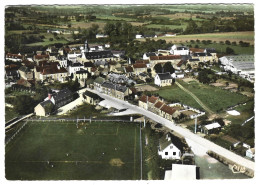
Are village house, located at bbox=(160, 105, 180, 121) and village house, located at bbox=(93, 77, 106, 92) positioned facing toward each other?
no

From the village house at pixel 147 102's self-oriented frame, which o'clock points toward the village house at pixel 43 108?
the village house at pixel 43 108 is roughly at 1 o'clock from the village house at pixel 147 102.

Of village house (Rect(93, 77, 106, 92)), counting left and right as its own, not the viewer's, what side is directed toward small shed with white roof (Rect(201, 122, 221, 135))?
left

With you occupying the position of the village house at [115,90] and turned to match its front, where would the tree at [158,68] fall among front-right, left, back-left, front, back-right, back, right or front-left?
back-left

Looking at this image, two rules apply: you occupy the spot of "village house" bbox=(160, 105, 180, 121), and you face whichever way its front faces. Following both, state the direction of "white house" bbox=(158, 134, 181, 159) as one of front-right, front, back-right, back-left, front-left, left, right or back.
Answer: front-left

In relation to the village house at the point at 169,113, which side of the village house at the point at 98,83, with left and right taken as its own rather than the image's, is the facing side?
left

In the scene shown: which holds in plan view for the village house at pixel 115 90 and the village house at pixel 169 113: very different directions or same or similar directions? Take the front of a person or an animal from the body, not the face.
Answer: same or similar directions

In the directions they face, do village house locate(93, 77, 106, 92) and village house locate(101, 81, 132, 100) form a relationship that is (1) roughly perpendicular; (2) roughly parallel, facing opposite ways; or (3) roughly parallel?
roughly parallel

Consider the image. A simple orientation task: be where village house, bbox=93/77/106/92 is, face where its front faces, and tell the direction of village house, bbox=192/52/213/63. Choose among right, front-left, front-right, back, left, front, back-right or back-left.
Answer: back-left

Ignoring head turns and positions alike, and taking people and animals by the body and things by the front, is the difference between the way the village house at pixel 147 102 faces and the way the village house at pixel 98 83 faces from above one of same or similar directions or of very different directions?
same or similar directions

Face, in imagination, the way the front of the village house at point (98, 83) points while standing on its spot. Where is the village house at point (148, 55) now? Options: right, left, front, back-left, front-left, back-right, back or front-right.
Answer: back-left

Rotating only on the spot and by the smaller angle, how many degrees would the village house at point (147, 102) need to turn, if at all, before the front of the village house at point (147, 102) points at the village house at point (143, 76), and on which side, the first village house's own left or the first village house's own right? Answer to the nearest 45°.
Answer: approximately 135° to the first village house's own right

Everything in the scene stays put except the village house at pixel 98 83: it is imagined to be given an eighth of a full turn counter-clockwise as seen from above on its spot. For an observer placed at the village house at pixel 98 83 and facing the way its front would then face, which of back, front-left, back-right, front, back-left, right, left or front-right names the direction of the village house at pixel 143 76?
left

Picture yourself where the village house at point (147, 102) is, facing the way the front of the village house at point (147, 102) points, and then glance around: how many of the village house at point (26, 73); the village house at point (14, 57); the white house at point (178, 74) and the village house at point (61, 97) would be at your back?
1

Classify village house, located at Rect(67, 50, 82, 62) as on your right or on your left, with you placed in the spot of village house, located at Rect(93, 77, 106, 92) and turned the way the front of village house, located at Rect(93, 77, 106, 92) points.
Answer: on your right

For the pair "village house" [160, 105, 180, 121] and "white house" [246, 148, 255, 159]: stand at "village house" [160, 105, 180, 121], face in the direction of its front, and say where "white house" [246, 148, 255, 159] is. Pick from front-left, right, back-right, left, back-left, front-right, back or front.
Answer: left

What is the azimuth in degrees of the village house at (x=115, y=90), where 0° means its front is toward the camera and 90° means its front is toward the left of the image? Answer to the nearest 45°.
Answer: approximately 45°

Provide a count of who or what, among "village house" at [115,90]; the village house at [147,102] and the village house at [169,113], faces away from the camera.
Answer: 0

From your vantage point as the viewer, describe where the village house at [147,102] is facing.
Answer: facing the viewer and to the left of the viewer
